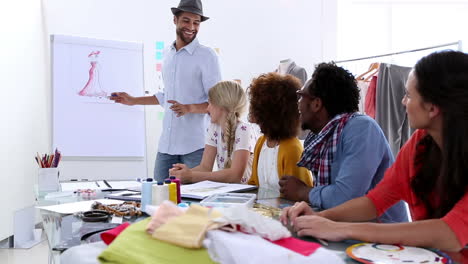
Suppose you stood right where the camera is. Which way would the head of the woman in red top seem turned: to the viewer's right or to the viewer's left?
to the viewer's left

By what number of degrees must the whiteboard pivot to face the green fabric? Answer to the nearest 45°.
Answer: approximately 45° to its right

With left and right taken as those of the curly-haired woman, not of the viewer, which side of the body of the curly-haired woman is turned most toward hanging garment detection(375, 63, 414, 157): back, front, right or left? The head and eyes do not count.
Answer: back

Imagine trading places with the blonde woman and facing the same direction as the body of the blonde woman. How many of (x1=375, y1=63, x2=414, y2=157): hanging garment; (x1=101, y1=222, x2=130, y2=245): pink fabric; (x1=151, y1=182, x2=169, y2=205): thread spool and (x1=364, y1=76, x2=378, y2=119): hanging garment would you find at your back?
2

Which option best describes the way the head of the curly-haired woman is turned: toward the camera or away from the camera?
away from the camera

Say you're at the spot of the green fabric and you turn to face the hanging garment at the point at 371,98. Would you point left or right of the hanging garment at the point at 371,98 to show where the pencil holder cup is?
left

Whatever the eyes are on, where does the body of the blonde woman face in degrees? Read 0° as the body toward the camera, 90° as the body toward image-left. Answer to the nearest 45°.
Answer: approximately 45°

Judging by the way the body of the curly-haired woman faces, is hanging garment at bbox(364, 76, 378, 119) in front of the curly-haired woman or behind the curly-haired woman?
behind

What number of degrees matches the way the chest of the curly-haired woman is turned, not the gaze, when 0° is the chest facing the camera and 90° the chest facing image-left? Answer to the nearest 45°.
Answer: approximately 45°
